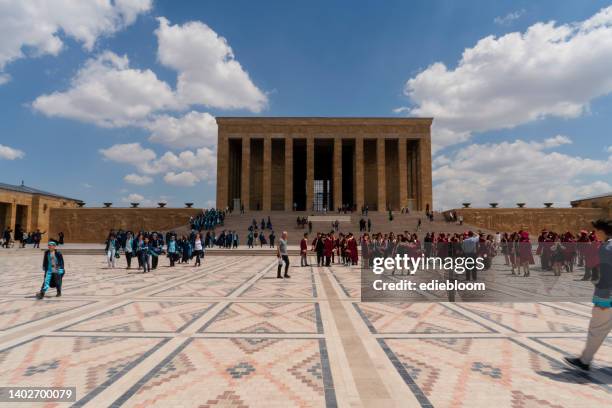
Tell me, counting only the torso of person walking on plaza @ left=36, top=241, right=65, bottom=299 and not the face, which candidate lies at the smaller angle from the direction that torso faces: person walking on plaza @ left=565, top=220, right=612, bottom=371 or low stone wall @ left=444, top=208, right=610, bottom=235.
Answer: the person walking on plaza

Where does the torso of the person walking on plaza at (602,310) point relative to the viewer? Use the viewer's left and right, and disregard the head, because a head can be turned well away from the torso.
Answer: facing to the left of the viewer

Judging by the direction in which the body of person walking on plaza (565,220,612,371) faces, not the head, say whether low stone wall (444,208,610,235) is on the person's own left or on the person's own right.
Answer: on the person's own right

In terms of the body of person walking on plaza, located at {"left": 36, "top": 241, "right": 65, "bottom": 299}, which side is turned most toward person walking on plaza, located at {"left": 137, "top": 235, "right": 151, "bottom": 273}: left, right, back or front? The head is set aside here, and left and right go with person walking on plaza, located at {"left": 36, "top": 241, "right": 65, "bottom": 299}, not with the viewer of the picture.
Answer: back

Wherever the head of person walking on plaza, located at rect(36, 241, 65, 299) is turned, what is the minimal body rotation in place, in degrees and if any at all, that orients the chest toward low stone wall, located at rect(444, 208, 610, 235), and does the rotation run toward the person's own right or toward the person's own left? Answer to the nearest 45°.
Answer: approximately 135° to the person's own left

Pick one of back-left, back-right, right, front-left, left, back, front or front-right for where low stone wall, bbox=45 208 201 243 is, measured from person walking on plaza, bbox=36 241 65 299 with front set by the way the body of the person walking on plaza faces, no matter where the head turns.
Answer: back-right

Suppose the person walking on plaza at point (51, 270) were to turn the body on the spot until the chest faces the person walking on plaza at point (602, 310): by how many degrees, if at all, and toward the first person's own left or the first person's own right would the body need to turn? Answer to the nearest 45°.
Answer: approximately 90° to the first person's own left
